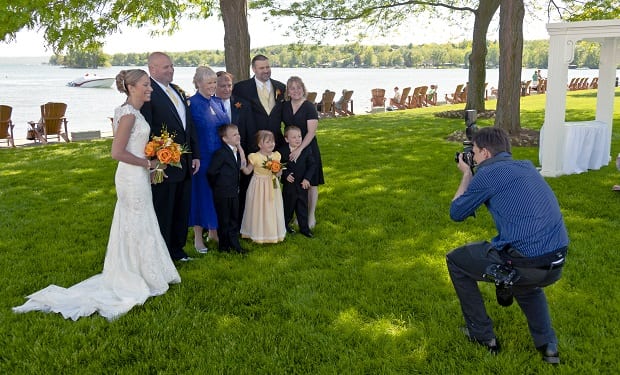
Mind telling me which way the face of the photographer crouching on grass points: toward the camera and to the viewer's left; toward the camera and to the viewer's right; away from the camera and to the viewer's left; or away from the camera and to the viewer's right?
away from the camera and to the viewer's left

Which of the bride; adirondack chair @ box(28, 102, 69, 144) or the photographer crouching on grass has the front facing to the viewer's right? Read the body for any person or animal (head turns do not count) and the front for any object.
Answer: the bride

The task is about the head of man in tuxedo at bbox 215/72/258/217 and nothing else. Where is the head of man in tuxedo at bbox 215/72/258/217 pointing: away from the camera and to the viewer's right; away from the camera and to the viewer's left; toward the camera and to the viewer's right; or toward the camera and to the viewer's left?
toward the camera and to the viewer's right

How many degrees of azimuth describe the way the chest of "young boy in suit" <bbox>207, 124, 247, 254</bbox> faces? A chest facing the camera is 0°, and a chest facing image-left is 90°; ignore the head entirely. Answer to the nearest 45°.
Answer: approximately 315°

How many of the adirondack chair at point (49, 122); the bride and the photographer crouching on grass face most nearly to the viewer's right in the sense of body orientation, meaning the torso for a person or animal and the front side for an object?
1

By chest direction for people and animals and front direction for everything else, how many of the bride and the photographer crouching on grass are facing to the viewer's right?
1

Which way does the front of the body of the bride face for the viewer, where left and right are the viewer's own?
facing to the right of the viewer

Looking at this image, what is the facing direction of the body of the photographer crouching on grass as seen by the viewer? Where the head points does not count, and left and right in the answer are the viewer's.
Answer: facing away from the viewer and to the left of the viewer

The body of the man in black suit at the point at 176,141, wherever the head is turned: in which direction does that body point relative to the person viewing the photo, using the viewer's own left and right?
facing the viewer and to the right of the viewer

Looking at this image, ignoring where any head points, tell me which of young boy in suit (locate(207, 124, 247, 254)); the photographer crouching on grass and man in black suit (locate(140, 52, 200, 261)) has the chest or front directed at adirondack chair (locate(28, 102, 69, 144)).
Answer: the photographer crouching on grass
